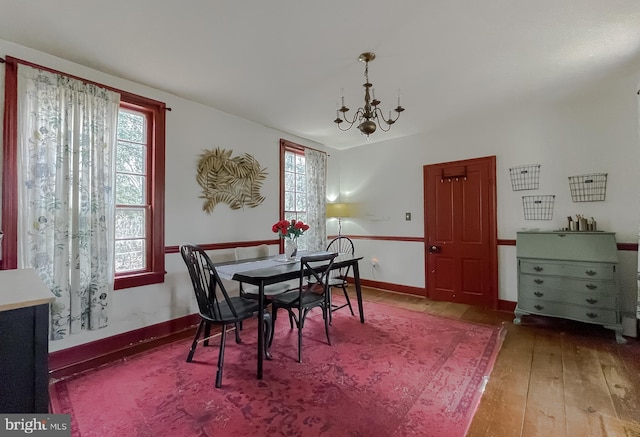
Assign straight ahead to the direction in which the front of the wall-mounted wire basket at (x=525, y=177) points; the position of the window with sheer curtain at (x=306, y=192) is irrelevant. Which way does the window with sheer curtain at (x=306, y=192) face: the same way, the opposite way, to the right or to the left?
to the left

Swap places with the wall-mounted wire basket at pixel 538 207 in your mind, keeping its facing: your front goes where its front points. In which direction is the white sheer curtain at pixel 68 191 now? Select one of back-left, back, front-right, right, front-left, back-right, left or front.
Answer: front-right

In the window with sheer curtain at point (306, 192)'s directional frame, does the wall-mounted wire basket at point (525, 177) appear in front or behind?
in front

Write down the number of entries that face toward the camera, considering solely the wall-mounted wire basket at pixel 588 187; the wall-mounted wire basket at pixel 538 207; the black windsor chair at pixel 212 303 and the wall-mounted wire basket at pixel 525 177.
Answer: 3

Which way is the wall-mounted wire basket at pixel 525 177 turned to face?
toward the camera

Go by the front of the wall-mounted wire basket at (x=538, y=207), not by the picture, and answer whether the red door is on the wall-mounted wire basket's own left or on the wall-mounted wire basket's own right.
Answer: on the wall-mounted wire basket's own right

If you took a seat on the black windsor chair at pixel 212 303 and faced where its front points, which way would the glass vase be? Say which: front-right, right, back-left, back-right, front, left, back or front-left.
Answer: front

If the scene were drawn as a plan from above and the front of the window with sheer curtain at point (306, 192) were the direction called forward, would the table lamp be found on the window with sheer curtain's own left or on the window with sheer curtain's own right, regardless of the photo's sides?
on the window with sheer curtain's own left

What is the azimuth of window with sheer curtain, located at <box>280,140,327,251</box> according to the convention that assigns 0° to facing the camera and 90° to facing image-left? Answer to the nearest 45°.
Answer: approximately 315°

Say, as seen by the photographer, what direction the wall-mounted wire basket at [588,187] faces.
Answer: facing the viewer

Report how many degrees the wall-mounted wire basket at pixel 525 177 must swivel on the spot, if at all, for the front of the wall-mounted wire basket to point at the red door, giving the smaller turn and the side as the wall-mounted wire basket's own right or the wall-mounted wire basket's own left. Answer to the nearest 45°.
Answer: approximately 90° to the wall-mounted wire basket's own right

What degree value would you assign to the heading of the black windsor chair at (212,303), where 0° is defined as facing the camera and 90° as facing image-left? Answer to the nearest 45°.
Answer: approximately 225°

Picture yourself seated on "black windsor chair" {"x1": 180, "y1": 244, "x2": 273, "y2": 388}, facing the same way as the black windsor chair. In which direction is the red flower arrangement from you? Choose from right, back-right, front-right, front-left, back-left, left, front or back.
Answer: front

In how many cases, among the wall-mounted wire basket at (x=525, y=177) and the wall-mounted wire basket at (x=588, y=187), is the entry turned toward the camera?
2

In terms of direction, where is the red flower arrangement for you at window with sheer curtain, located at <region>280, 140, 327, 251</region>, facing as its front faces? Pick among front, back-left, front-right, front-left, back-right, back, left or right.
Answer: front-right

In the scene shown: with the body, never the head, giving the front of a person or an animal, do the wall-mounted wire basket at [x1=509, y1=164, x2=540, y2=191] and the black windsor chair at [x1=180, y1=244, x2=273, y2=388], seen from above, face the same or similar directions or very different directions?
very different directions

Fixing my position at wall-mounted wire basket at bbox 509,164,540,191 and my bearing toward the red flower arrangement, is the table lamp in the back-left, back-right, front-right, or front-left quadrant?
front-right

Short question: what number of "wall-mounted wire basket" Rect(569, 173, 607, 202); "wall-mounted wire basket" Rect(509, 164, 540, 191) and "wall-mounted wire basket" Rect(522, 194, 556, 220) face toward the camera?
3

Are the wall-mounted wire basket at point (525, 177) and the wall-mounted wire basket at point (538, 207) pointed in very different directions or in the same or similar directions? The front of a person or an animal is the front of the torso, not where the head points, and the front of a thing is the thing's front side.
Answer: same or similar directions
